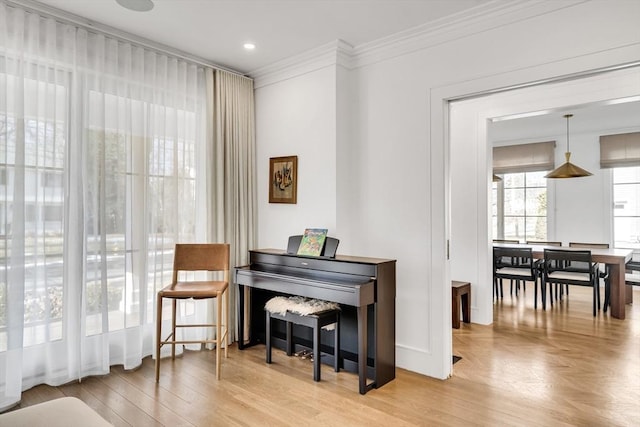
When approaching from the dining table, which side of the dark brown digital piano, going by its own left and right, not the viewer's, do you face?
back

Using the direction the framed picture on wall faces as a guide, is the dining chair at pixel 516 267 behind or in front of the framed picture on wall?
behind

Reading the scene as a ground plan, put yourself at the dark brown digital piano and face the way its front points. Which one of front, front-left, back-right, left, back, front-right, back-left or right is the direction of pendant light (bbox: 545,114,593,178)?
back

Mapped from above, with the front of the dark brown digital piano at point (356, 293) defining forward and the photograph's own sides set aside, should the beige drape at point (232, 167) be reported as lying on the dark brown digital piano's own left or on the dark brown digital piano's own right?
on the dark brown digital piano's own right

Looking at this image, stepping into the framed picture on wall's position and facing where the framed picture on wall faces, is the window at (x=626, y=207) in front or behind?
behind

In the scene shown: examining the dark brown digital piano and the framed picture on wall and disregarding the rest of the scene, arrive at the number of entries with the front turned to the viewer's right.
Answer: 0

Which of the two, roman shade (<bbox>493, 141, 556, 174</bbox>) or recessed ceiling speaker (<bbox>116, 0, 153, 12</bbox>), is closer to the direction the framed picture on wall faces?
the recessed ceiling speaker

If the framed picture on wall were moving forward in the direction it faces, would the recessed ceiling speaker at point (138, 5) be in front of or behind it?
in front

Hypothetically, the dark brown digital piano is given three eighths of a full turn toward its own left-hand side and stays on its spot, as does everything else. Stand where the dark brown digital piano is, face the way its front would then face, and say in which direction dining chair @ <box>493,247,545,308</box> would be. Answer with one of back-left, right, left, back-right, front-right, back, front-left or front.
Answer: front-left

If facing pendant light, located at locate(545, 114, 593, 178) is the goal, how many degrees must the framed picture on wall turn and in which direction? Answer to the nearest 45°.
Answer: approximately 135° to its left

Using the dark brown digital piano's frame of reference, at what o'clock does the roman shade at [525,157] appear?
The roman shade is roughly at 6 o'clock from the dark brown digital piano.

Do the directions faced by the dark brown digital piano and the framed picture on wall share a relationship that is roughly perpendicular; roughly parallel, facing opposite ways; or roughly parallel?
roughly parallel

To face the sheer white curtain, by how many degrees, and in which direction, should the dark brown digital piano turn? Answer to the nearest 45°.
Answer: approximately 45° to its right

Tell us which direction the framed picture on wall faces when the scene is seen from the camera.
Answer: facing the viewer and to the left of the viewer
